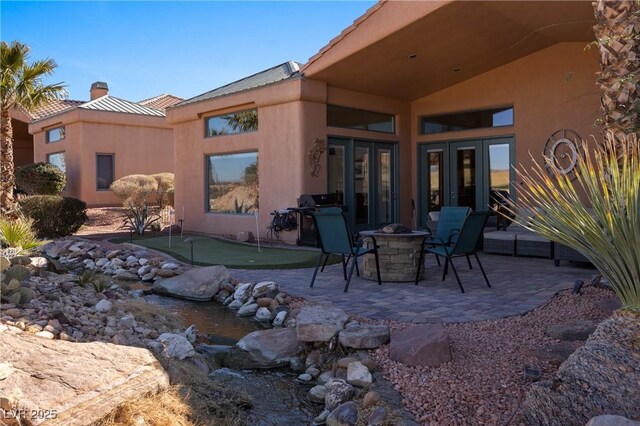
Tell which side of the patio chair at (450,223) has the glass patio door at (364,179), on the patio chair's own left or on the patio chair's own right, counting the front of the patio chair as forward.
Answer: on the patio chair's own right

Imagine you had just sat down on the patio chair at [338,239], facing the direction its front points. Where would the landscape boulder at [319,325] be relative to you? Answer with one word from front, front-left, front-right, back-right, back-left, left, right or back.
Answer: back-right

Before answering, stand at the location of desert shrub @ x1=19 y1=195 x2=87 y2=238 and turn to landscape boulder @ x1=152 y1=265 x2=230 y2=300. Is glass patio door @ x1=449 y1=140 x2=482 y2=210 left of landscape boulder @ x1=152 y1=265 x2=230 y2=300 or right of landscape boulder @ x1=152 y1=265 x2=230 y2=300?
left

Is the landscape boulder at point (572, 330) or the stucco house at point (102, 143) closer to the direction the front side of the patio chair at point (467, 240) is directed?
the stucco house

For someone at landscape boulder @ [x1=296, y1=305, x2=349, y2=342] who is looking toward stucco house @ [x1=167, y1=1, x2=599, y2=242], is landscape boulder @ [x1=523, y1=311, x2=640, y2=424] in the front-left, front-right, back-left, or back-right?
back-right

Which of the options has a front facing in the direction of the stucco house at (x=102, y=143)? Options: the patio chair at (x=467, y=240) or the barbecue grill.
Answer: the patio chair

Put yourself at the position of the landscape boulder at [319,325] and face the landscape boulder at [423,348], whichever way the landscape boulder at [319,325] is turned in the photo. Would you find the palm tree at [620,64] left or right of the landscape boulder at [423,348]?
left

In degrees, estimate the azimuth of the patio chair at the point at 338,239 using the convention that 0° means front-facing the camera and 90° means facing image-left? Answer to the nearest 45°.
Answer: approximately 225°

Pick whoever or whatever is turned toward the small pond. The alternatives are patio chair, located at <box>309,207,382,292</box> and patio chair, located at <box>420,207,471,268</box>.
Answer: patio chair, located at <box>420,207,471,268</box>

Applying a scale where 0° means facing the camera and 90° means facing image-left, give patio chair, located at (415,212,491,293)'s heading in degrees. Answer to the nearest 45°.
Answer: approximately 135°

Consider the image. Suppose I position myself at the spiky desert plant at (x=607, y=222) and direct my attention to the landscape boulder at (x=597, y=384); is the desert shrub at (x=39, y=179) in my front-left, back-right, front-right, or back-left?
back-right
